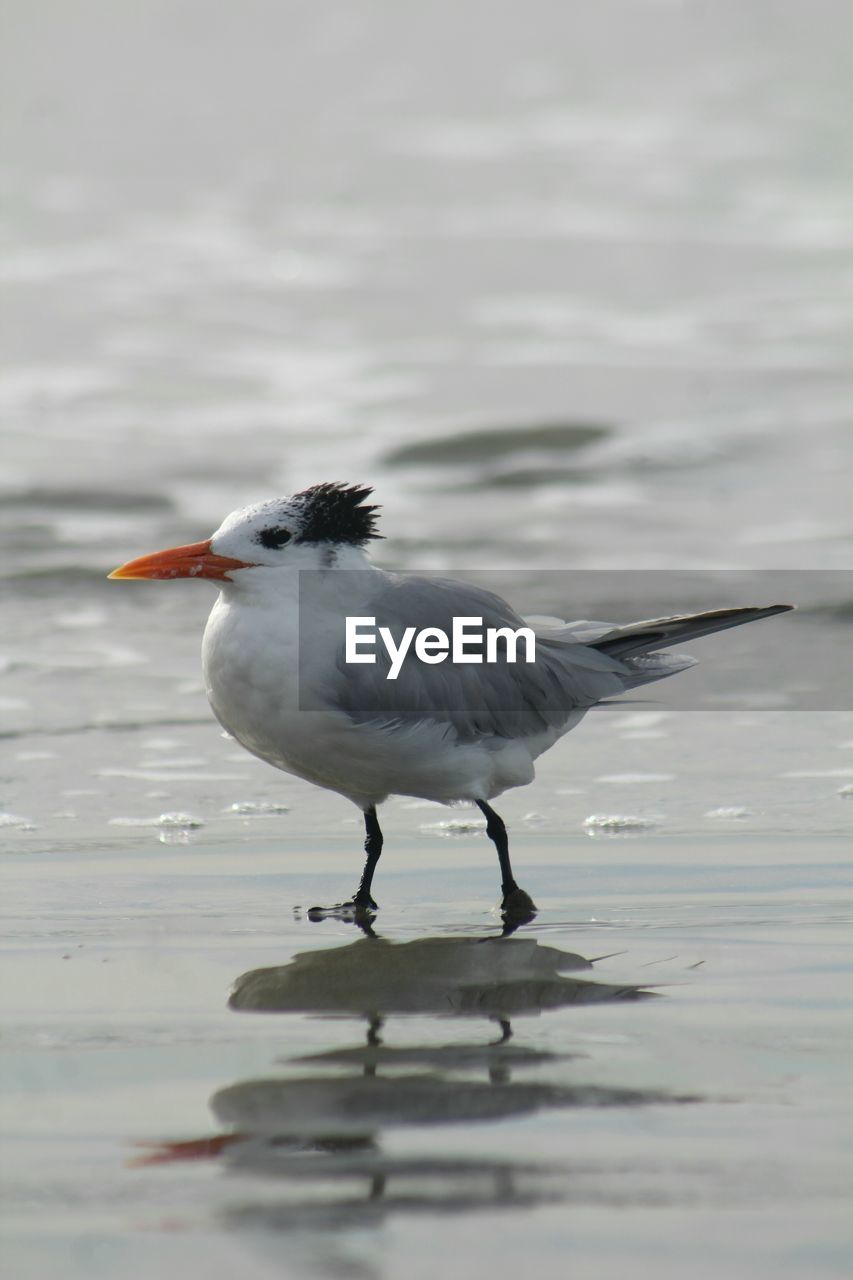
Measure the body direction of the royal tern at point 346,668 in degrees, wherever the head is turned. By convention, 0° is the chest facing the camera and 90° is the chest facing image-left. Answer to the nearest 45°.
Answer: approximately 90°
